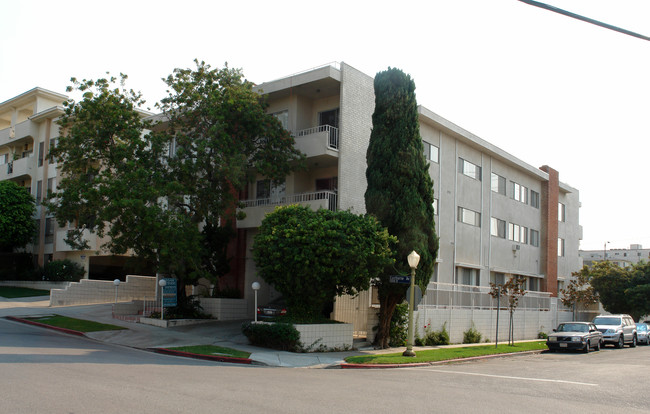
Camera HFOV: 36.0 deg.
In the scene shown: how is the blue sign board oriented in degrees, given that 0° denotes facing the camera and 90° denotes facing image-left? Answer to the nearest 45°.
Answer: approximately 0°

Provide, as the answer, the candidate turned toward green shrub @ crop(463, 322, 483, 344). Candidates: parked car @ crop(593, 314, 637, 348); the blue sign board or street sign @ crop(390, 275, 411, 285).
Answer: the parked car

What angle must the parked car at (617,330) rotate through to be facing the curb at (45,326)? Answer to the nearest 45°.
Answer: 0° — it already faces it

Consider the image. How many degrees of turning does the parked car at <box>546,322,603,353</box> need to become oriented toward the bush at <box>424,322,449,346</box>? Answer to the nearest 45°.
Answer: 0° — it already faces it

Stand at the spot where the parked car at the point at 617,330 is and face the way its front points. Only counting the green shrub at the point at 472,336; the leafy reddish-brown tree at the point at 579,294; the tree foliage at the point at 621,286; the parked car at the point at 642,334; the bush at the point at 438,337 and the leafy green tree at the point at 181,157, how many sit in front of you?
3

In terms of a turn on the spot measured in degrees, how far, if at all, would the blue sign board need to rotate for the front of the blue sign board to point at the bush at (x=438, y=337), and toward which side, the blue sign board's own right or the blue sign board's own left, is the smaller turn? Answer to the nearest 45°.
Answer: approximately 90° to the blue sign board's own left

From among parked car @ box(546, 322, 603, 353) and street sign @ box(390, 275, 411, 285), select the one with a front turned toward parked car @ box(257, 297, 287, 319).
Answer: parked car @ box(546, 322, 603, 353)

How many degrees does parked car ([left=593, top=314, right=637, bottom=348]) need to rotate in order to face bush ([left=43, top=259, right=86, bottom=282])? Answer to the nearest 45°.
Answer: approximately 45° to its right

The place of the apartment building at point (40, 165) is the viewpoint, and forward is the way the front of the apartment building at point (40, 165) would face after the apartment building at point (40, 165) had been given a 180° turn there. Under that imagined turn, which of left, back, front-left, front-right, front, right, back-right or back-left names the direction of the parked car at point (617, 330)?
right

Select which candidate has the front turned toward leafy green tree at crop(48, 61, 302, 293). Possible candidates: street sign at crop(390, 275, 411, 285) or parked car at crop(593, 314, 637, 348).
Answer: the parked car
